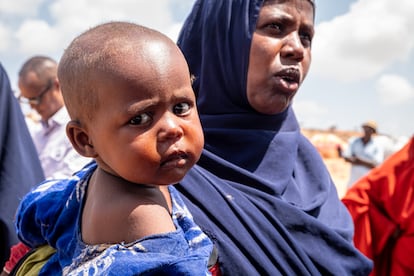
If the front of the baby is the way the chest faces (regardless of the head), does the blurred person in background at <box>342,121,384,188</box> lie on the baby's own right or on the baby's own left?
on the baby's own left
